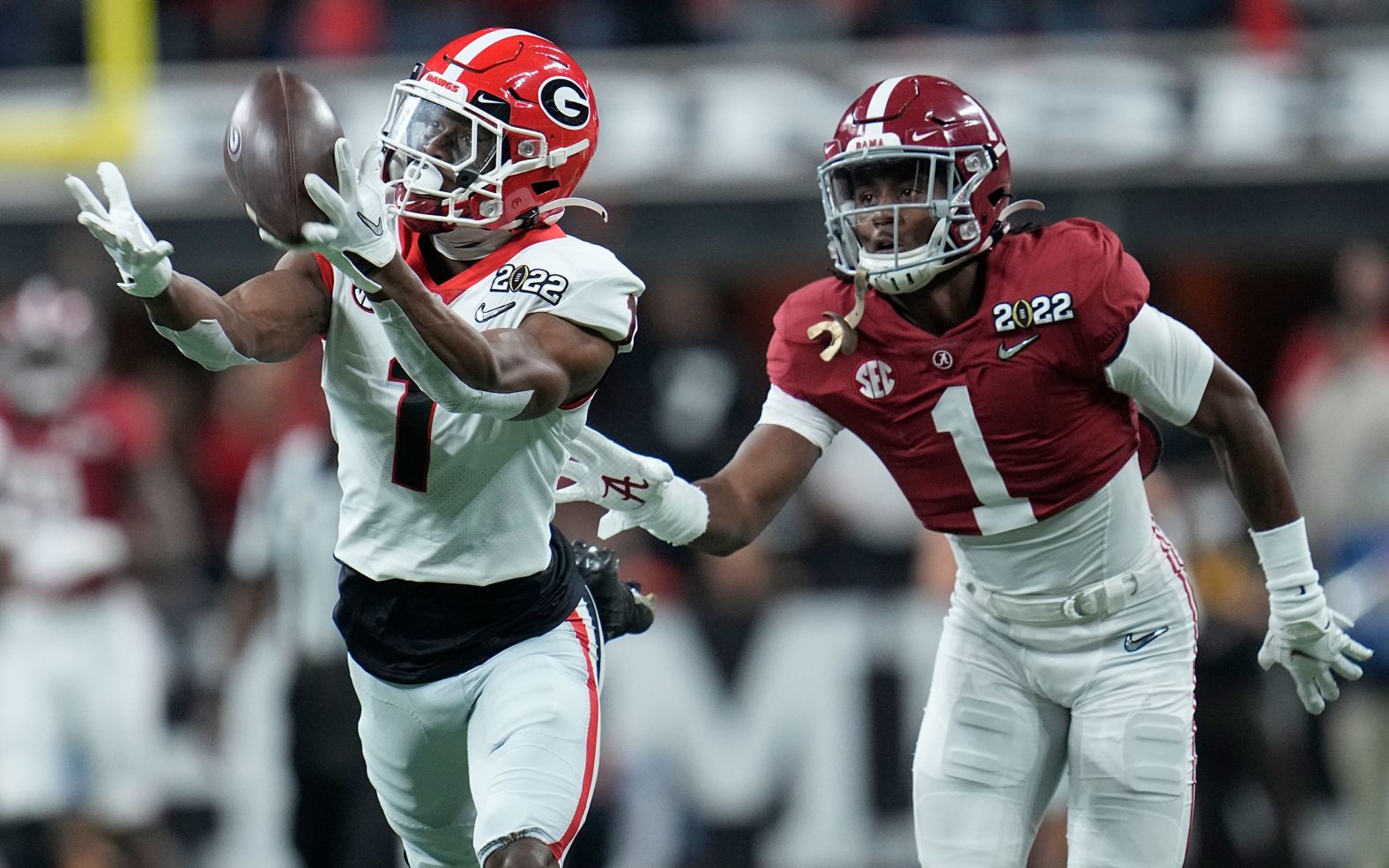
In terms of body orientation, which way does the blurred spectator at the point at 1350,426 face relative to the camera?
toward the camera

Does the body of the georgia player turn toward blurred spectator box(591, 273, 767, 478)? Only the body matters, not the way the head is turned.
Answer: no

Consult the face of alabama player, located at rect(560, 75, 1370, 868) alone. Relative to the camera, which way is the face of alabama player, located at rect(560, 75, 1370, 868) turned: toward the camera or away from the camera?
toward the camera

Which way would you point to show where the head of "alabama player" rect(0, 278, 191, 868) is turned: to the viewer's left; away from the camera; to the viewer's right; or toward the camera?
toward the camera

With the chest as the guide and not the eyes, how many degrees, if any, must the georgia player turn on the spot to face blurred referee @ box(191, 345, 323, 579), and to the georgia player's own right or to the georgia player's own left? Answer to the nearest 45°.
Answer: approximately 135° to the georgia player's own right

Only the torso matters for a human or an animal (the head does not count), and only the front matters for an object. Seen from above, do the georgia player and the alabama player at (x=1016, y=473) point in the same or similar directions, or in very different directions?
same or similar directions

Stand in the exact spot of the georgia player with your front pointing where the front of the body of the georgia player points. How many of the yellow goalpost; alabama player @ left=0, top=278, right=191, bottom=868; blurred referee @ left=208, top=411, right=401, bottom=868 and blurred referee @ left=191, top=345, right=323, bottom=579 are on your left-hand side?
0

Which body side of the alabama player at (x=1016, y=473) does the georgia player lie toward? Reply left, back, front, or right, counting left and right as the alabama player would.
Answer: right

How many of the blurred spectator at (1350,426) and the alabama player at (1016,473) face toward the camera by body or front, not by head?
2

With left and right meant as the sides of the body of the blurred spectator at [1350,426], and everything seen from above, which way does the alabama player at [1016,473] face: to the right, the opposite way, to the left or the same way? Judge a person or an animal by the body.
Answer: the same way

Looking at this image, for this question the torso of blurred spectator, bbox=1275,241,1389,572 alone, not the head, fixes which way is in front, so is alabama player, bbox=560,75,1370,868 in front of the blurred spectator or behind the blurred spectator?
in front
